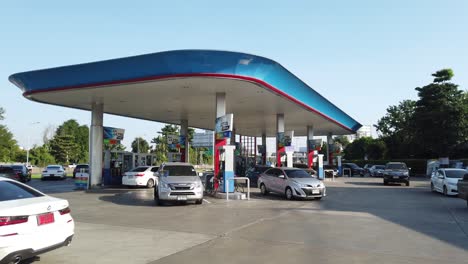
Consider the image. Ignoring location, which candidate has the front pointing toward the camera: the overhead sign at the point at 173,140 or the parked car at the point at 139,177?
the overhead sign

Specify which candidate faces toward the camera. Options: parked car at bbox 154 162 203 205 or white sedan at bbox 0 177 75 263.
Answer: the parked car

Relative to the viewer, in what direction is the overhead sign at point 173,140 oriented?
toward the camera

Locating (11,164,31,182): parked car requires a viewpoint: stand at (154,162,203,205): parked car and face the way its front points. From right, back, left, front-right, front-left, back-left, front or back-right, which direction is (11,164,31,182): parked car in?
back-right

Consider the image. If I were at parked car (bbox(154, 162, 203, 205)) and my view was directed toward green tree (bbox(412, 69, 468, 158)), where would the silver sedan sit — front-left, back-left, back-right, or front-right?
front-right

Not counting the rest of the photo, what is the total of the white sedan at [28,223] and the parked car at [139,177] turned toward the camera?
0

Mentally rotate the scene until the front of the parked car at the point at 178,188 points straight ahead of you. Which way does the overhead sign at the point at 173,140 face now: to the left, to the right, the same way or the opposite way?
the same way

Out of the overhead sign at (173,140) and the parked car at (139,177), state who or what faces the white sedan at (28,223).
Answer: the overhead sign

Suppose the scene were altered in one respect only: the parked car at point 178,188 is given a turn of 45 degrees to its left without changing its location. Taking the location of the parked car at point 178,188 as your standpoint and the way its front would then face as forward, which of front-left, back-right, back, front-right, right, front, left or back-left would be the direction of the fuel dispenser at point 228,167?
left

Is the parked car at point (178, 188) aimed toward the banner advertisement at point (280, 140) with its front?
no

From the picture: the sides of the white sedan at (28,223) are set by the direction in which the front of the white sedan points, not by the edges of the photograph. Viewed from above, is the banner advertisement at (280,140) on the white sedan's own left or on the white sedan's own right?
on the white sedan's own right

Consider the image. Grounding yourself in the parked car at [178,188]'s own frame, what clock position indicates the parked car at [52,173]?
the parked car at [52,173] is roughly at 5 o'clock from the parked car at [178,188].

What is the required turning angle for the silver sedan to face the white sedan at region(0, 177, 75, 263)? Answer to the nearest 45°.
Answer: approximately 45° to its right

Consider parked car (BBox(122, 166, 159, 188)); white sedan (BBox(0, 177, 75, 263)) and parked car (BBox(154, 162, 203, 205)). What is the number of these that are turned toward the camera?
1

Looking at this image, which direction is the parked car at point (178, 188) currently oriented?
toward the camera

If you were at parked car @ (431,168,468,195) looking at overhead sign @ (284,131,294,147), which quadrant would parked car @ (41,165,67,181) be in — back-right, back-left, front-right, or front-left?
front-left

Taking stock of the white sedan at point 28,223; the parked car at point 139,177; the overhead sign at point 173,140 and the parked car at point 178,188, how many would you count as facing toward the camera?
2

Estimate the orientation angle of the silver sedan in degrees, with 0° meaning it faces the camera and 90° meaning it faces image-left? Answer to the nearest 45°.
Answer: approximately 315°

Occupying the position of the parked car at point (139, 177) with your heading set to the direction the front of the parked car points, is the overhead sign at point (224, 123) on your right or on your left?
on your right

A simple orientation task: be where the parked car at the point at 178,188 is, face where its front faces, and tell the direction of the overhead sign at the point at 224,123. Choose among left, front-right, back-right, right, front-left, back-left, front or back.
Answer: back-left
